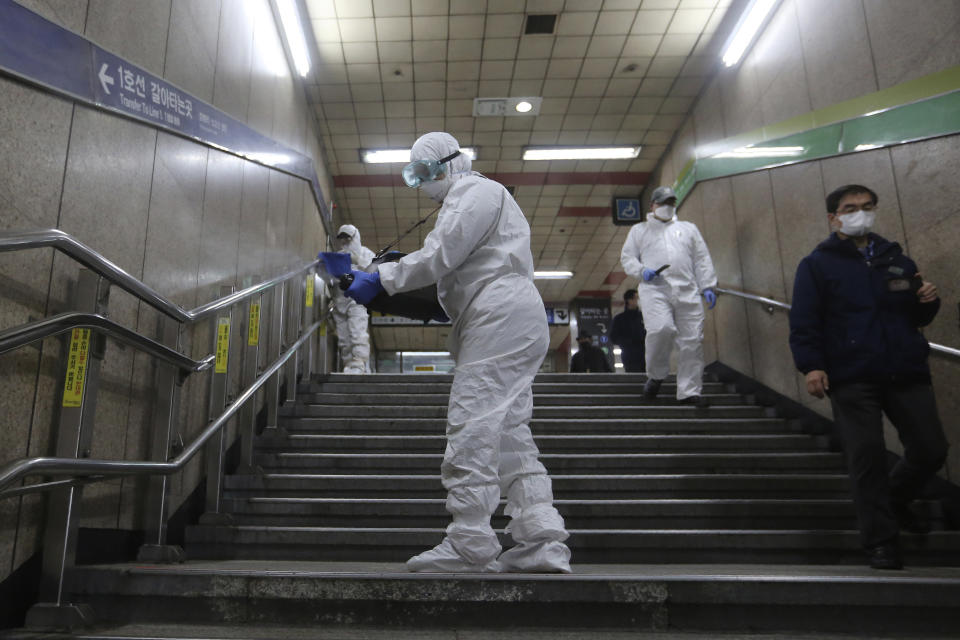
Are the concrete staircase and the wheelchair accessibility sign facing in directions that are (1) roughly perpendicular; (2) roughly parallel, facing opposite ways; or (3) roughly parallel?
roughly parallel

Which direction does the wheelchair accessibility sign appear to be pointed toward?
toward the camera

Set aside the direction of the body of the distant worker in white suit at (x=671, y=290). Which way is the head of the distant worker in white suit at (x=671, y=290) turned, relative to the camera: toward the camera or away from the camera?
toward the camera

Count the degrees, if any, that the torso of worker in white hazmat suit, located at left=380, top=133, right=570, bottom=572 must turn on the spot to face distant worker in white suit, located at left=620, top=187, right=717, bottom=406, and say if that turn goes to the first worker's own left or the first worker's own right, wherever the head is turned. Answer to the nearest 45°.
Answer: approximately 135° to the first worker's own right

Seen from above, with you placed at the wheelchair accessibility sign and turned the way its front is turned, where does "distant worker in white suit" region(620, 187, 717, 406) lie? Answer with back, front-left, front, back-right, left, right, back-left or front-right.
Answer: front

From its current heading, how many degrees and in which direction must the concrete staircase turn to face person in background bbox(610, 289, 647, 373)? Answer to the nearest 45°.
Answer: approximately 180°

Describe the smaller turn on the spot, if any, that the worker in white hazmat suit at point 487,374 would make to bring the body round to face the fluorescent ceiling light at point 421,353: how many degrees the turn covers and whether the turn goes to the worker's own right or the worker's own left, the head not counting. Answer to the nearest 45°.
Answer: approximately 90° to the worker's own right

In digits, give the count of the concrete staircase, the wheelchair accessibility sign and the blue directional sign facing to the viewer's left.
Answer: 0

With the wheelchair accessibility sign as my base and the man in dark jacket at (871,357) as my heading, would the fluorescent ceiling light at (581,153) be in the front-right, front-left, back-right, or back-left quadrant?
front-right

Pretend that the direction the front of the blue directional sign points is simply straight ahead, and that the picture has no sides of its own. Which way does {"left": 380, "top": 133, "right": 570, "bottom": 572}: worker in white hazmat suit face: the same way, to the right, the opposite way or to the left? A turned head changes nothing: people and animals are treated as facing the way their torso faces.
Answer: the opposite way

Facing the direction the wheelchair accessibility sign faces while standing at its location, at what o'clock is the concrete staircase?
The concrete staircase is roughly at 12 o'clock from the wheelchair accessibility sign.
